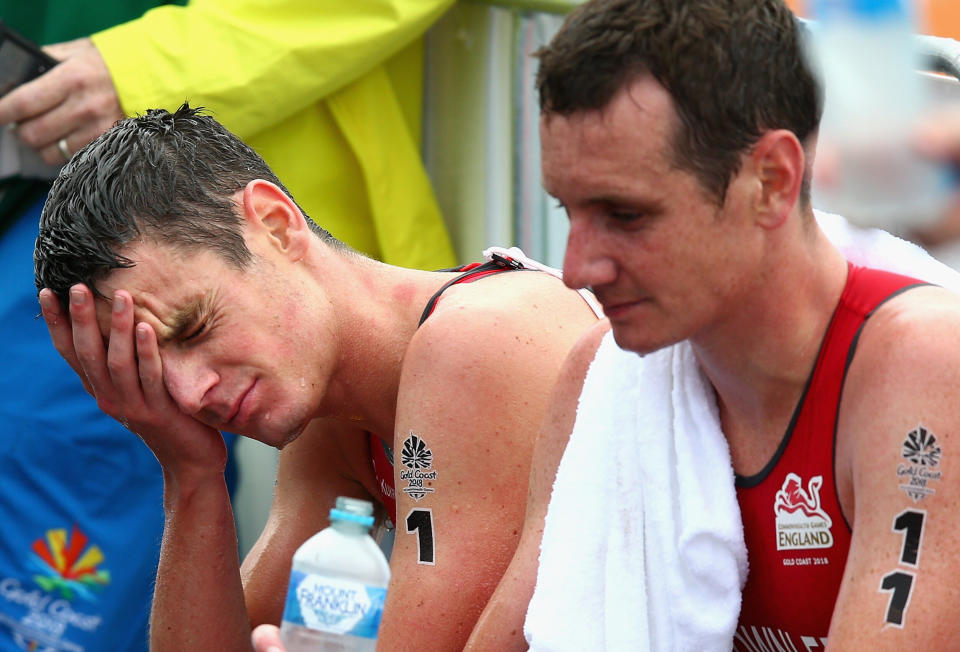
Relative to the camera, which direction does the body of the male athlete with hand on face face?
to the viewer's left

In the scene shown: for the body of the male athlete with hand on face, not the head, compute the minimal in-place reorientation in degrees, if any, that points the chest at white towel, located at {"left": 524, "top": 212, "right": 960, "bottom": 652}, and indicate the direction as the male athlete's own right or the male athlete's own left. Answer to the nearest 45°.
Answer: approximately 135° to the male athlete's own left

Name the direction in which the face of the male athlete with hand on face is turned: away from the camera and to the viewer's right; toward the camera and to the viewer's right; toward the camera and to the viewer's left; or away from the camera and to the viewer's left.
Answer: toward the camera and to the viewer's left
